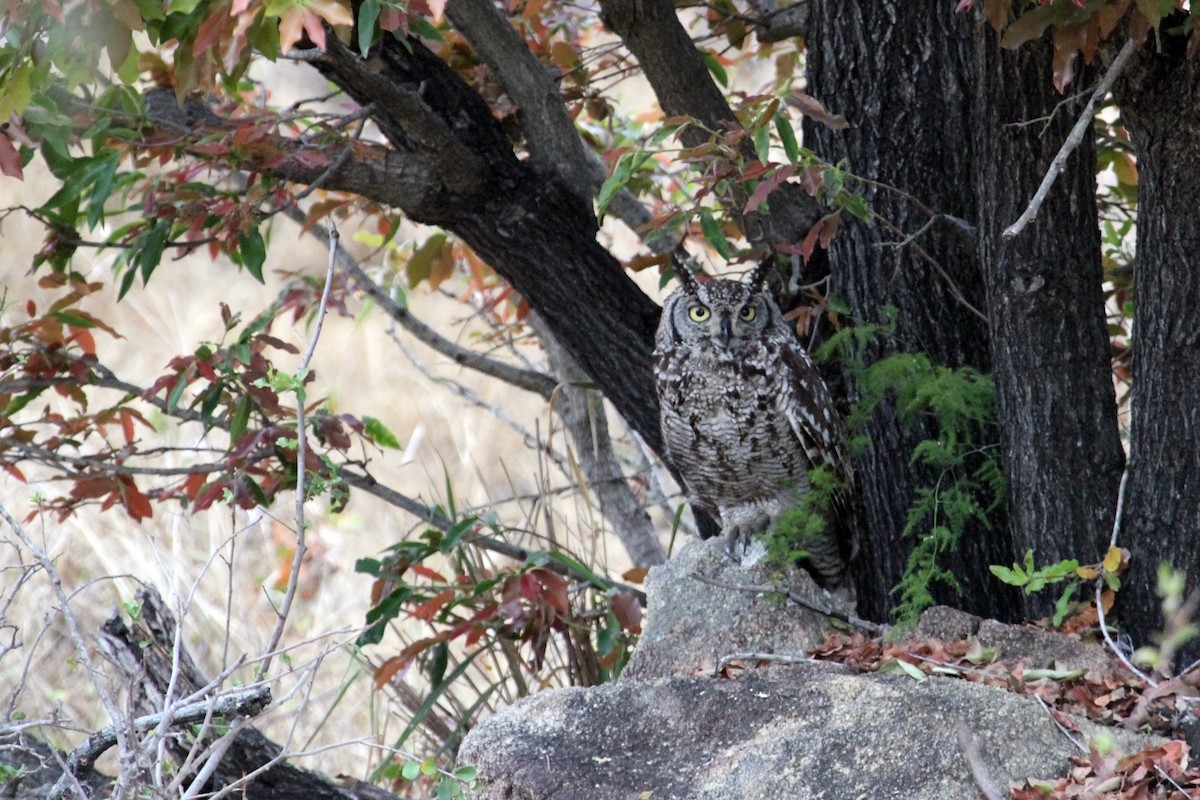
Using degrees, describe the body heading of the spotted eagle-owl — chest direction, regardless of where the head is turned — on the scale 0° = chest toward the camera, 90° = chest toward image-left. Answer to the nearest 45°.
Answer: approximately 45°

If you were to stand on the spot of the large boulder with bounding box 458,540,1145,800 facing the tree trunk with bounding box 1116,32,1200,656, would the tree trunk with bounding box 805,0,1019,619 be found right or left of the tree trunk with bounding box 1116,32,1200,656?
left

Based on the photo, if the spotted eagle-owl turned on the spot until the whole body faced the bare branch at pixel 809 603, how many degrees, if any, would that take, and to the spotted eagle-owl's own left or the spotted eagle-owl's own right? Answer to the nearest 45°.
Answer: approximately 45° to the spotted eagle-owl's own left

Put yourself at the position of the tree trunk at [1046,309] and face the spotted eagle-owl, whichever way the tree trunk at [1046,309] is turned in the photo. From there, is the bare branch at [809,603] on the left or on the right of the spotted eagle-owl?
left

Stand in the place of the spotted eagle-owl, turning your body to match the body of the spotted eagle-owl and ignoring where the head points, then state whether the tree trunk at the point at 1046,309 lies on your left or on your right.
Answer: on your left

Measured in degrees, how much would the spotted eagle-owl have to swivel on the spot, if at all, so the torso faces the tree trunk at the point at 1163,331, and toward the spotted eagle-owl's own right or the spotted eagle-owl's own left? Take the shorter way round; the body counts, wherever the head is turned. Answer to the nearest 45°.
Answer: approximately 90° to the spotted eagle-owl's own left

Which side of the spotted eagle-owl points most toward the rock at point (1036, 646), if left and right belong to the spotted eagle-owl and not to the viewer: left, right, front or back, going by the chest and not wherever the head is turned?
left

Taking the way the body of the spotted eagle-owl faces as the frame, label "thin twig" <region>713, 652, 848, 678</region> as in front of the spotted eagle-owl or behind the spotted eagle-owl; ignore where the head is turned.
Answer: in front

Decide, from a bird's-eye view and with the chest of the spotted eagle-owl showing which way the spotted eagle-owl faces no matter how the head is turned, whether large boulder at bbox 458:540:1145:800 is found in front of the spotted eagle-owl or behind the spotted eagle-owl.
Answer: in front
